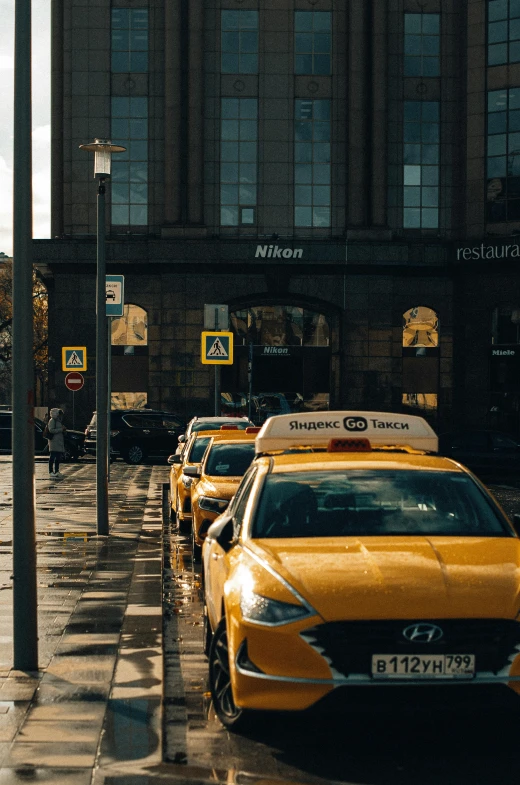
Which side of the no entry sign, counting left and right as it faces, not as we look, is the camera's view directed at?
front

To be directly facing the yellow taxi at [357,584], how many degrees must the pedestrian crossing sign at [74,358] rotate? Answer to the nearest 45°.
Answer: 0° — it already faces it

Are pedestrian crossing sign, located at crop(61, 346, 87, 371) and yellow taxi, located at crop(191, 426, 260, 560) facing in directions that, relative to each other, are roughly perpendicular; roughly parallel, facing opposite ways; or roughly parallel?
roughly parallel

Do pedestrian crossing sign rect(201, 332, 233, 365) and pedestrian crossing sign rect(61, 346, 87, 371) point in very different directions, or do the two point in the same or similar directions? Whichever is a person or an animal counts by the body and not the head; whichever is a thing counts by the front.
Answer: same or similar directions

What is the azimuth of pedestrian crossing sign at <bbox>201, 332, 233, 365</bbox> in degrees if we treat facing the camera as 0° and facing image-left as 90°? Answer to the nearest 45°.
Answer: approximately 0°

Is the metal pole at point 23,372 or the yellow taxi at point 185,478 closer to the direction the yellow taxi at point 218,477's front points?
the metal pole

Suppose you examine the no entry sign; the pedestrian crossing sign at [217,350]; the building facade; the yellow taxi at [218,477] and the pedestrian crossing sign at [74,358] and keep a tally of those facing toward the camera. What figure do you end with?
5

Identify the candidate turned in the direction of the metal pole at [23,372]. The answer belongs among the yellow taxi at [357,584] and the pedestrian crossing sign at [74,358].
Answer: the pedestrian crossing sign

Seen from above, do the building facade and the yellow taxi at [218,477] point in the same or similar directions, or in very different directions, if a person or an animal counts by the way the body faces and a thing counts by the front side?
same or similar directions

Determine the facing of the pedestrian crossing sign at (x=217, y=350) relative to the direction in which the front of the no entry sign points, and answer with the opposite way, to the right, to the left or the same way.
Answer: the same way

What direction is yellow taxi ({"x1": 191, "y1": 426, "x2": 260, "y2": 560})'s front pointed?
toward the camera

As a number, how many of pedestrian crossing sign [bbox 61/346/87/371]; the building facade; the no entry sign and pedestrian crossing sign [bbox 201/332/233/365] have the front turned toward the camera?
4

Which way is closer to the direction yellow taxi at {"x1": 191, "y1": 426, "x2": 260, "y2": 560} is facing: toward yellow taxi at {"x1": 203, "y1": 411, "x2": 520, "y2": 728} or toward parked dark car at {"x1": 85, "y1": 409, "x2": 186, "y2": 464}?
the yellow taxi

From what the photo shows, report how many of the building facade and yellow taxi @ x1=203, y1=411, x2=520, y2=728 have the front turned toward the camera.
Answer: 2

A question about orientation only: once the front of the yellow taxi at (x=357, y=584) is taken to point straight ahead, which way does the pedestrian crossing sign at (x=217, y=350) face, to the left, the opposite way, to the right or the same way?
the same way

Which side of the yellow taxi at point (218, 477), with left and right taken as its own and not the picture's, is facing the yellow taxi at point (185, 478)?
back
